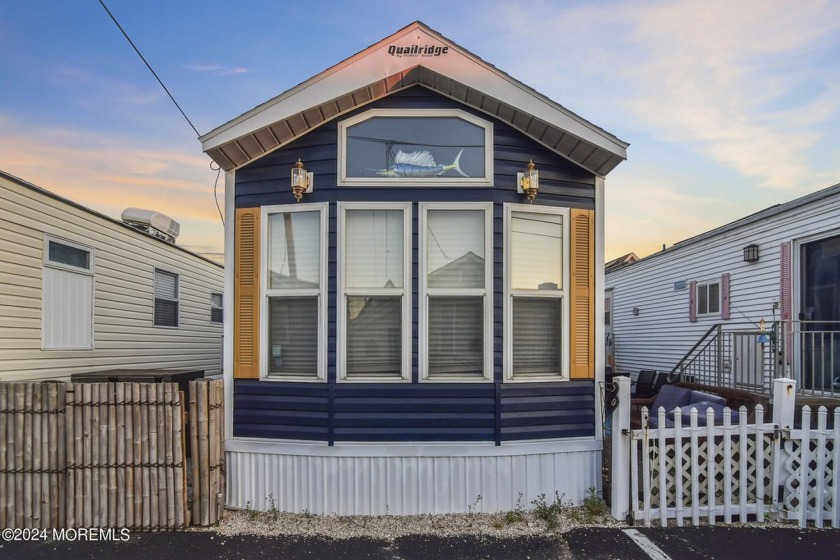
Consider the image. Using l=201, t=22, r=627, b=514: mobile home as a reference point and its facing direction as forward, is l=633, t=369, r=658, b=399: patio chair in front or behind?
behind

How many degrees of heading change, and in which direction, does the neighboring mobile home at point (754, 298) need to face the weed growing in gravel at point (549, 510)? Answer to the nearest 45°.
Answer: approximately 45° to its left

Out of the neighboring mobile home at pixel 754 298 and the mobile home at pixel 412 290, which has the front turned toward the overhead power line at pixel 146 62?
the neighboring mobile home

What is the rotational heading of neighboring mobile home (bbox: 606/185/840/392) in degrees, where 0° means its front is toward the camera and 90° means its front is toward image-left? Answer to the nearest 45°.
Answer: approximately 45°

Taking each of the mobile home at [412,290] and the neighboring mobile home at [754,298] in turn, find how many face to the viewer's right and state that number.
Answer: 0

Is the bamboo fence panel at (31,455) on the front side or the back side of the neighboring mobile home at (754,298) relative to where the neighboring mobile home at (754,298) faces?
on the front side

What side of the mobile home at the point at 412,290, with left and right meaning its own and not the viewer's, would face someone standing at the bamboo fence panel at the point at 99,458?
right

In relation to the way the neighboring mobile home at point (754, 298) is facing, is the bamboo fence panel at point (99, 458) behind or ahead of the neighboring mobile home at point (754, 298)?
ahead

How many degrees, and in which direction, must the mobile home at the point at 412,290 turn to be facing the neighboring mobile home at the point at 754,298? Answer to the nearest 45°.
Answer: approximately 135° to its left

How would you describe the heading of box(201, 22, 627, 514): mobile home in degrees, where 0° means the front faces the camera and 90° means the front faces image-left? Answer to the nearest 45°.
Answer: approximately 0°
